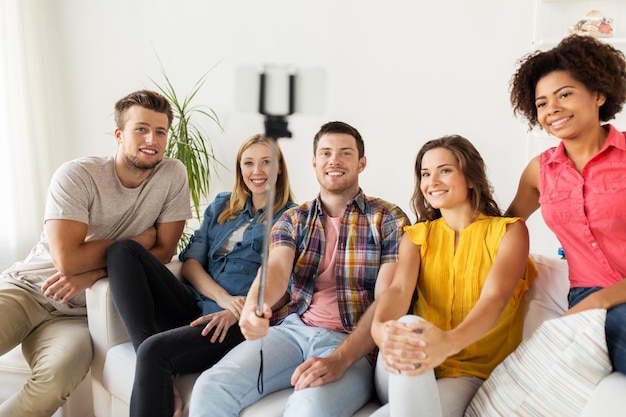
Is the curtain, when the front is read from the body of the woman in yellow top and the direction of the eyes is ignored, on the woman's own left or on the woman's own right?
on the woman's own right

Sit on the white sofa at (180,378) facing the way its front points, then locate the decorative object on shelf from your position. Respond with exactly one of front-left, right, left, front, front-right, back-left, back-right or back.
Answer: back-left

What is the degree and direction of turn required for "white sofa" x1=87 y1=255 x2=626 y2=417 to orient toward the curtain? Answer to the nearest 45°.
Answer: approximately 135° to its right

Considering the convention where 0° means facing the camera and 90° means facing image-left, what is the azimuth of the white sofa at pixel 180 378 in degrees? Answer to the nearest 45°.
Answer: approximately 0°

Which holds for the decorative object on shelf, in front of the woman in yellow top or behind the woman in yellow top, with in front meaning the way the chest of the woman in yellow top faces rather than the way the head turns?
behind

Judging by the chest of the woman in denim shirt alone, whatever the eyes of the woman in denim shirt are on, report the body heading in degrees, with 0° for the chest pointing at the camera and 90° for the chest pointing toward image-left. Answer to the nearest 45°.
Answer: approximately 45°

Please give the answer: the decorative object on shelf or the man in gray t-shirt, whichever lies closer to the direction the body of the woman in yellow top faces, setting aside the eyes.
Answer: the man in gray t-shirt

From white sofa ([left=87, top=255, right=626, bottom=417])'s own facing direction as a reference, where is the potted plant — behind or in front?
behind

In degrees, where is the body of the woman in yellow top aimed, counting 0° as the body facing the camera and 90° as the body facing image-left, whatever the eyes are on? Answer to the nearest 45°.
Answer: approximately 45°

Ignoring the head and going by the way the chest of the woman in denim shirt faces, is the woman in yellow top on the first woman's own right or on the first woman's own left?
on the first woman's own left
